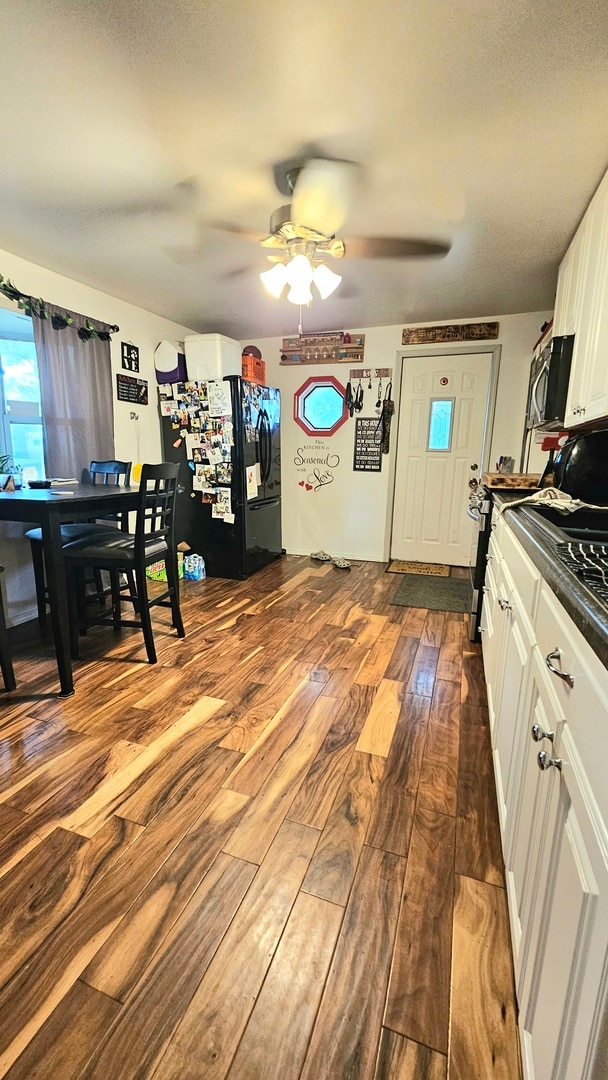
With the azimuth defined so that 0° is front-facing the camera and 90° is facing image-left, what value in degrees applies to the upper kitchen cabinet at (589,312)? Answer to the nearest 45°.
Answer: approximately 90°

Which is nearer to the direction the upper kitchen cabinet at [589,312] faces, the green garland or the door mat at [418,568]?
the green garland

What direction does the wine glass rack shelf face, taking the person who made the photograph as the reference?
facing the viewer

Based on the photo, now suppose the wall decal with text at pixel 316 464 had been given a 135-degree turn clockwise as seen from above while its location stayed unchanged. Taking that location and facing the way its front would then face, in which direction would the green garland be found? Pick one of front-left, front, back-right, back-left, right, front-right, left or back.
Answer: left

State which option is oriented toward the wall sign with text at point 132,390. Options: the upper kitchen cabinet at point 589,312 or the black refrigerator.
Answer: the upper kitchen cabinet

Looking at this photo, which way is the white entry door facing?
toward the camera

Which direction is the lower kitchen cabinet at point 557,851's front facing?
to the viewer's left

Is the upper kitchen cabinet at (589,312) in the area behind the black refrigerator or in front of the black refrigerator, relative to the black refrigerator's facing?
in front

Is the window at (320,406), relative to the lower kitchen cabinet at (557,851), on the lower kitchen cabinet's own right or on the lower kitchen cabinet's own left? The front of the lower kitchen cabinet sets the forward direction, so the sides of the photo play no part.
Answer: on the lower kitchen cabinet's own right

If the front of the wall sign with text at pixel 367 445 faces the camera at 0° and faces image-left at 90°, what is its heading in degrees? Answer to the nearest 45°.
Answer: approximately 0°

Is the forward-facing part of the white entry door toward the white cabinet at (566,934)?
yes

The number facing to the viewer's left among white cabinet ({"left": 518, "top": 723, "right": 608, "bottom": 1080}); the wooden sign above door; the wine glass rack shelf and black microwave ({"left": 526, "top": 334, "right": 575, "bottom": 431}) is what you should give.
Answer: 2

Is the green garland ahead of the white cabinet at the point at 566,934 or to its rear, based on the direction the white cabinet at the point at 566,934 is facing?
ahead

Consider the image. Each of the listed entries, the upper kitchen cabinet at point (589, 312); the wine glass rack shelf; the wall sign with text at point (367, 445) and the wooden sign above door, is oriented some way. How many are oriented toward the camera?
3

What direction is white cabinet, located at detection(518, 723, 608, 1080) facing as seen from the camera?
to the viewer's left
